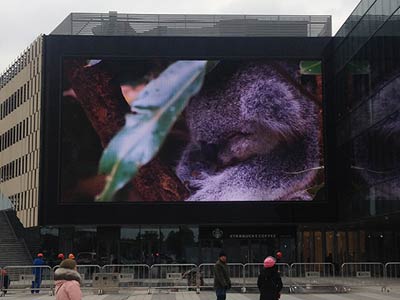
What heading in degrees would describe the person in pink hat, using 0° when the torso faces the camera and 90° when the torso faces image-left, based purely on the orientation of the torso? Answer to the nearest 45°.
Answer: approximately 180°

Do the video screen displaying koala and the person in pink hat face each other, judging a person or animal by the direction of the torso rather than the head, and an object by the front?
yes

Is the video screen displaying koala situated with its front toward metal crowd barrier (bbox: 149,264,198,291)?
yes

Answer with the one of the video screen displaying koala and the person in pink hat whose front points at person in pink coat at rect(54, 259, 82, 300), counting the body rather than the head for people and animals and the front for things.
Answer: the video screen displaying koala

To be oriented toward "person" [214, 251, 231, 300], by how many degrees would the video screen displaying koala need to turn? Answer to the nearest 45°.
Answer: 0° — it already faces them
